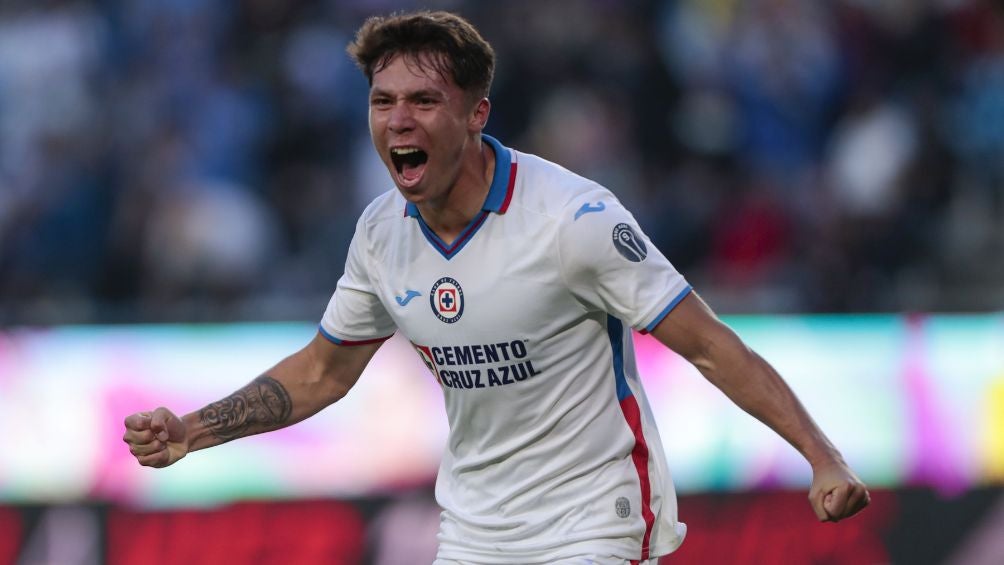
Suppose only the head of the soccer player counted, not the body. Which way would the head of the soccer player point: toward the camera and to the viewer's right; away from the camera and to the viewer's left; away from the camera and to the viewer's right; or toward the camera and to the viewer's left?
toward the camera and to the viewer's left

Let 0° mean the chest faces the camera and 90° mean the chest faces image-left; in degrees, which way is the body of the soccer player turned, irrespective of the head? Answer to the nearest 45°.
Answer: approximately 45°
